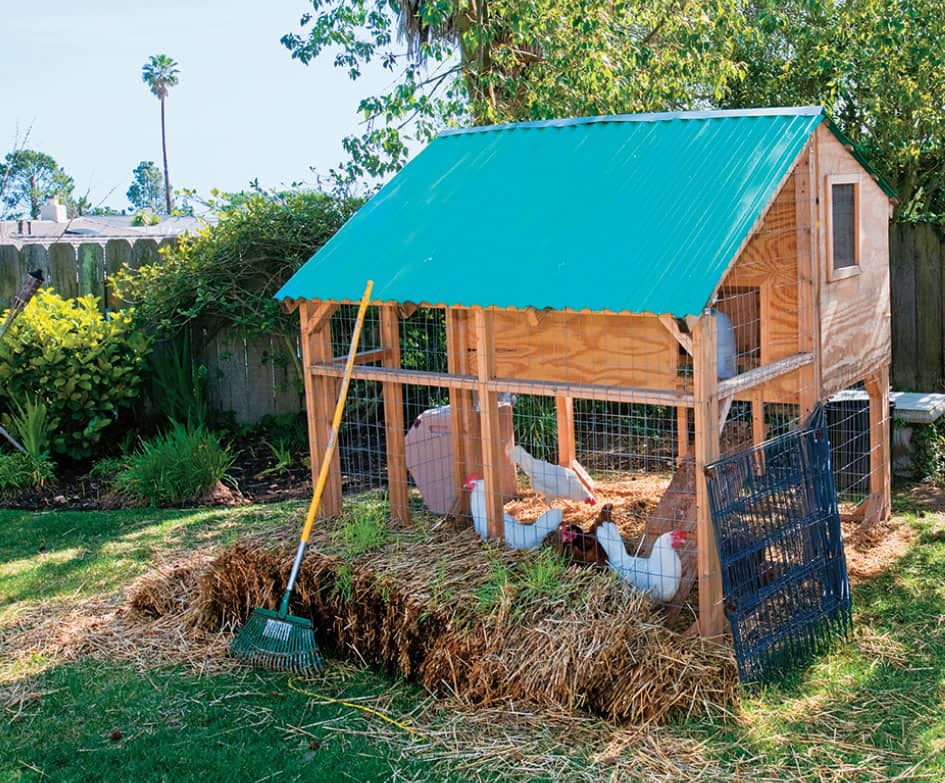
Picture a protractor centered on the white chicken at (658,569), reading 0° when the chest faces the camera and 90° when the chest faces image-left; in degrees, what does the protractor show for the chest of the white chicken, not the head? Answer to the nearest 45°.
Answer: approximately 270°

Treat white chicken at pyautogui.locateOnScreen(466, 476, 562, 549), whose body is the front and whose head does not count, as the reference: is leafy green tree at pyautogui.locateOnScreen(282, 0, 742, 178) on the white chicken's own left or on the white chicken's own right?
on the white chicken's own right

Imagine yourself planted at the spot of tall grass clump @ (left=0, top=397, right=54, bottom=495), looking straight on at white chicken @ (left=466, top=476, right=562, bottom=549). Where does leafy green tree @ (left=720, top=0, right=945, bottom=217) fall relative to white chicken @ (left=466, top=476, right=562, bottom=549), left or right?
left

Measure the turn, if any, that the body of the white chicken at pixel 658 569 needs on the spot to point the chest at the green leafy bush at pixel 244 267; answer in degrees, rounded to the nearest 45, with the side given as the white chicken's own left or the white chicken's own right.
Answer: approximately 135° to the white chicken's own left

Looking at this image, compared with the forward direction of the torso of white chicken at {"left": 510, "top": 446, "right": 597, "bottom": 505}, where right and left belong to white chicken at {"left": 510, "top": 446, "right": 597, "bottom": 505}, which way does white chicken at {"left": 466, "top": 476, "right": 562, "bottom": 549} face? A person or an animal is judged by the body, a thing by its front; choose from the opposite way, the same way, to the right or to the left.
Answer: the opposite way

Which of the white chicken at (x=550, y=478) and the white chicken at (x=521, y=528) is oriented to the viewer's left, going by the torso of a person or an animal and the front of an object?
the white chicken at (x=521, y=528)

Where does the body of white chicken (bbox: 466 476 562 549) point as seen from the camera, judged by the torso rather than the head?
to the viewer's left

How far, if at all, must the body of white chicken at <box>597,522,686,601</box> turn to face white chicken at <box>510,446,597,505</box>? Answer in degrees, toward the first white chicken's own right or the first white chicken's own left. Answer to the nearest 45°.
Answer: approximately 90° to the first white chicken's own left

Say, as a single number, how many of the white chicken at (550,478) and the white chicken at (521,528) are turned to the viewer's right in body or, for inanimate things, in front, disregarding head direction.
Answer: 1

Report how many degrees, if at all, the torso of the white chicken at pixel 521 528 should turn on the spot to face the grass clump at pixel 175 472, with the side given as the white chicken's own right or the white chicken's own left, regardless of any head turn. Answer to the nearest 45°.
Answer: approximately 45° to the white chicken's own right

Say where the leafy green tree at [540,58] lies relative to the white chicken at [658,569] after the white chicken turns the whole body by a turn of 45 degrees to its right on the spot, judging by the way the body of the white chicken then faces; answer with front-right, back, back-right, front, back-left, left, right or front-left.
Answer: back-left

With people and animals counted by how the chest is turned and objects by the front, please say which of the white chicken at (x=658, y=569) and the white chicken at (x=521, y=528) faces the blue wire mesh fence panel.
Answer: the white chicken at (x=658, y=569)

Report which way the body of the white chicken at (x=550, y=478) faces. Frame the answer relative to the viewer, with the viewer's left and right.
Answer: facing to the right of the viewer
